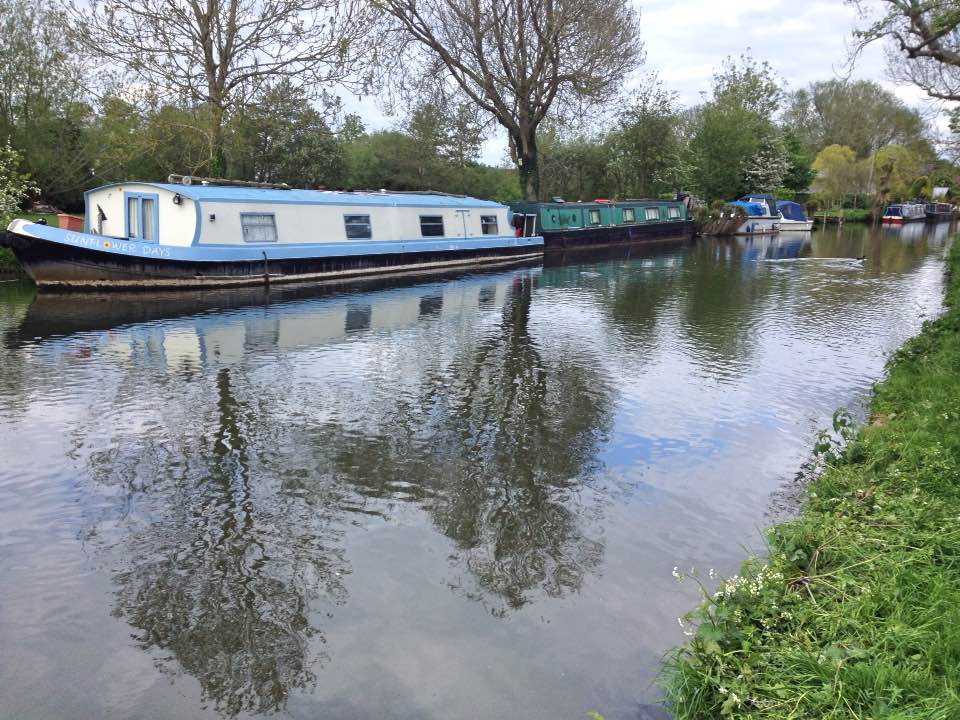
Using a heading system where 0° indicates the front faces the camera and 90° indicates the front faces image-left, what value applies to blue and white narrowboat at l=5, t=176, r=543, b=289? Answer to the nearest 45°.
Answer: approximately 45°

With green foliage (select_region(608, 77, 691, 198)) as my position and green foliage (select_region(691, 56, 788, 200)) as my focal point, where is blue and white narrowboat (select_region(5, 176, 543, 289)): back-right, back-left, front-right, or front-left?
back-right

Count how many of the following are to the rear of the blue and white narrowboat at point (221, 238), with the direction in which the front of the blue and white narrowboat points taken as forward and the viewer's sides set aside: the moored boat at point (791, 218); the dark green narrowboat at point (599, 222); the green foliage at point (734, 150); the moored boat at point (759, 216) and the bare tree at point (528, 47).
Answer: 5

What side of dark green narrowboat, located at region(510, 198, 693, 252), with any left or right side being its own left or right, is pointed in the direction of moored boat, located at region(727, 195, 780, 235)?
back

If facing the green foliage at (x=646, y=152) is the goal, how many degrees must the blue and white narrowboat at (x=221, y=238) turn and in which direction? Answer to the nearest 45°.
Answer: approximately 180°

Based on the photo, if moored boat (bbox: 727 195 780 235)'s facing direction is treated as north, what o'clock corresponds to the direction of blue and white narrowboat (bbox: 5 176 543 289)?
The blue and white narrowboat is roughly at 11 o'clock from the moored boat.

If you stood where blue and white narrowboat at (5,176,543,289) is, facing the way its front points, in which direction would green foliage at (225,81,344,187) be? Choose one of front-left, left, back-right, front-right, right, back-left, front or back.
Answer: back-right

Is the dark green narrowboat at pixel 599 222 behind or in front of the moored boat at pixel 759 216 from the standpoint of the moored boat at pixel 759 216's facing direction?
in front

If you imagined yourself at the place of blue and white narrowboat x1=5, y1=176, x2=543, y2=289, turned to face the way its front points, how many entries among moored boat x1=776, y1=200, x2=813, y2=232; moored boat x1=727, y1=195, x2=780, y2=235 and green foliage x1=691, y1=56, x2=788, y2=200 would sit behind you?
3
